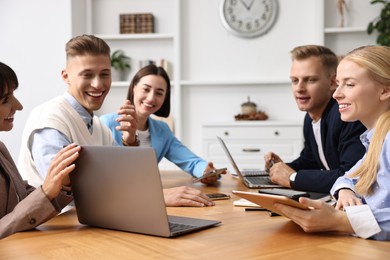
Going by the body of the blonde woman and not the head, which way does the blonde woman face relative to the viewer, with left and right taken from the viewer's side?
facing to the left of the viewer

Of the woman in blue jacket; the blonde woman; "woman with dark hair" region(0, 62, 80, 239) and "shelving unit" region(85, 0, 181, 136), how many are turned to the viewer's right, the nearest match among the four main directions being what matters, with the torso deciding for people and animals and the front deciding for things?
1

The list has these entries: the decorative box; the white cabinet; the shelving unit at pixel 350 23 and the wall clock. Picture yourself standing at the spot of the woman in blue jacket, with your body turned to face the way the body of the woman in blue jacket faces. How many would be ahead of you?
0

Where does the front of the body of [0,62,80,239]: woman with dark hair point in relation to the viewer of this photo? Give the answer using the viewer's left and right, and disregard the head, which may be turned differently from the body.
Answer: facing to the right of the viewer

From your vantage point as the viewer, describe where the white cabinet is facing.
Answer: facing the viewer

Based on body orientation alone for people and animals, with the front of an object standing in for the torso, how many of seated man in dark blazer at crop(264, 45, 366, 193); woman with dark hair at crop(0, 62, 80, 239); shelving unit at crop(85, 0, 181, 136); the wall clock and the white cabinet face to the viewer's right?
1

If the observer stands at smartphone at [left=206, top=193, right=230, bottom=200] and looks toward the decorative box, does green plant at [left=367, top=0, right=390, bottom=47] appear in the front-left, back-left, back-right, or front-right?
front-right

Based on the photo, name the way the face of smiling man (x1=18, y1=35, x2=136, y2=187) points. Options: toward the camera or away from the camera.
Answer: toward the camera

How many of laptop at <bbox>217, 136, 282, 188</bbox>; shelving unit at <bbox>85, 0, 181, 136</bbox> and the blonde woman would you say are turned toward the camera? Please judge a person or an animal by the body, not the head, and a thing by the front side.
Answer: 1

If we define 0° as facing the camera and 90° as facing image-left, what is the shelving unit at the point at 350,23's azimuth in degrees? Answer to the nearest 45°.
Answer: approximately 0°

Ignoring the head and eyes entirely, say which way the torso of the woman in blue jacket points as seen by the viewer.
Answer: toward the camera

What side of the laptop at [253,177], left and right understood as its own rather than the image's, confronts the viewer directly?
right

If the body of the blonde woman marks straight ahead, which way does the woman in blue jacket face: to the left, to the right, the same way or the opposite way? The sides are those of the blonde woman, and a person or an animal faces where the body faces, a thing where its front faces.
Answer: to the left

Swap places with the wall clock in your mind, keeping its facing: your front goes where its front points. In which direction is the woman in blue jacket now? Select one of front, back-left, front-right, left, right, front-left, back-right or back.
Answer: front

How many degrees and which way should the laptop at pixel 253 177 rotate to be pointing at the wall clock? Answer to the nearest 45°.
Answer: approximately 90° to its left

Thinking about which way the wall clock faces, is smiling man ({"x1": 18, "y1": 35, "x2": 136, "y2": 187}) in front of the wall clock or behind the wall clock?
in front

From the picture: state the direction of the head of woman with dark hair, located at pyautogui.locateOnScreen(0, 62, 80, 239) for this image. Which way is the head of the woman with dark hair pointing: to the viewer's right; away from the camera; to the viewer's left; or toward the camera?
to the viewer's right
